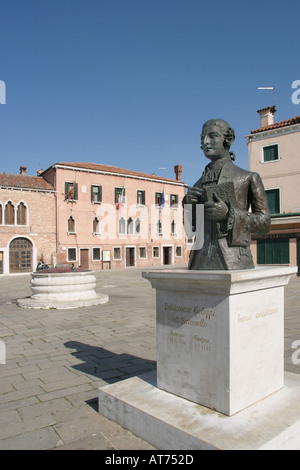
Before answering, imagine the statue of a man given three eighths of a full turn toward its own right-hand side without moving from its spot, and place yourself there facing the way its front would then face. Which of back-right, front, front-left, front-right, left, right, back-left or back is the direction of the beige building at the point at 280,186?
front

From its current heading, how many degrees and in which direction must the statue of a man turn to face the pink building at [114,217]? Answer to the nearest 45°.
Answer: approximately 135° to its right

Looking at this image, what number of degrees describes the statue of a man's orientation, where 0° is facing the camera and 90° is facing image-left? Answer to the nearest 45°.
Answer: approximately 45°
